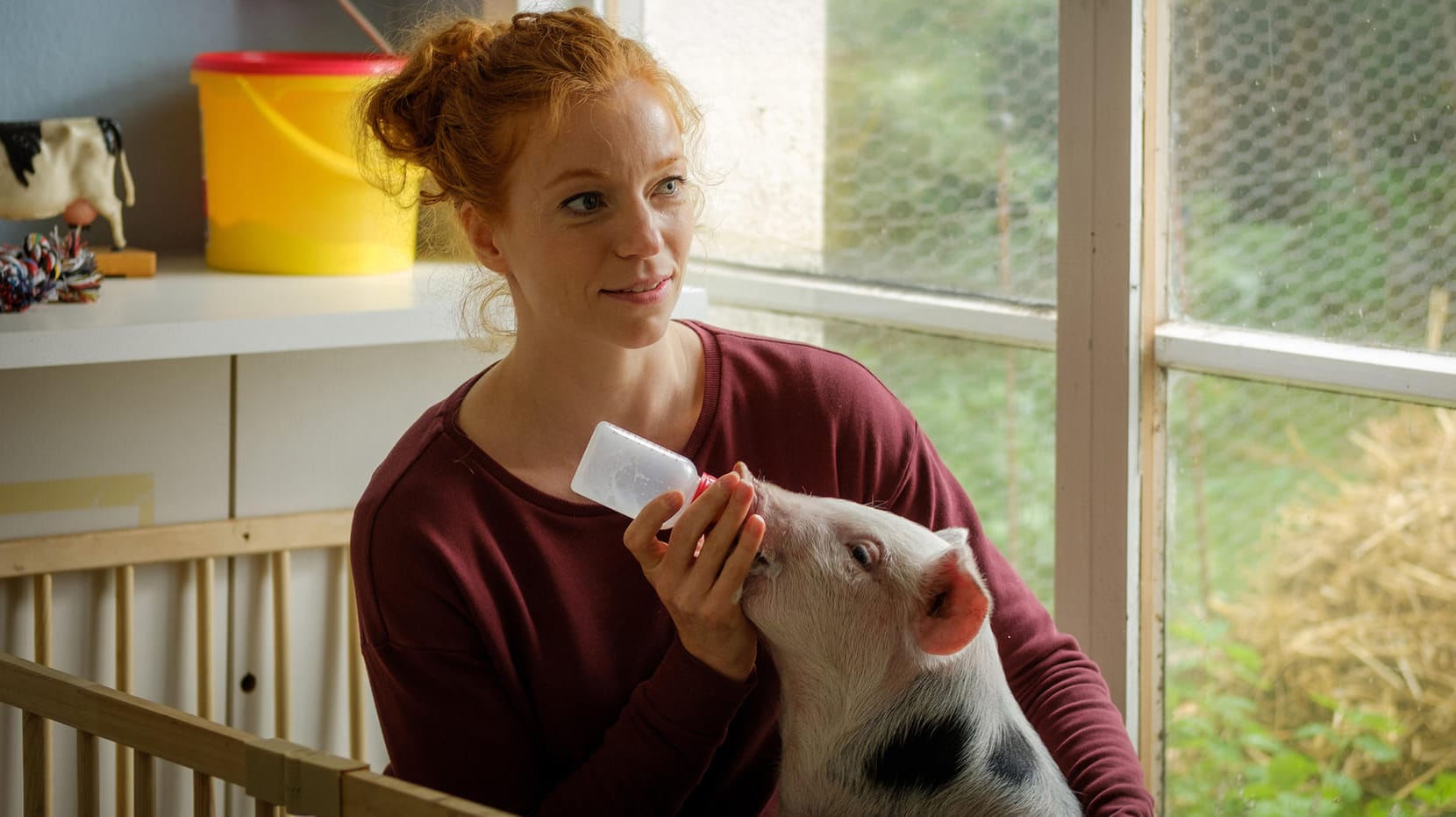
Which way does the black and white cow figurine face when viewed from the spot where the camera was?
facing to the left of the viewer

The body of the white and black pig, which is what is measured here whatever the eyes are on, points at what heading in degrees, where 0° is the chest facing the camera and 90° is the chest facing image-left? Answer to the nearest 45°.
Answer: approximately 90°

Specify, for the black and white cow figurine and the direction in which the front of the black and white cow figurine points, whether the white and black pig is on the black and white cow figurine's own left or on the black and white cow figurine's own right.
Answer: on the black and white cow figurine's own left
